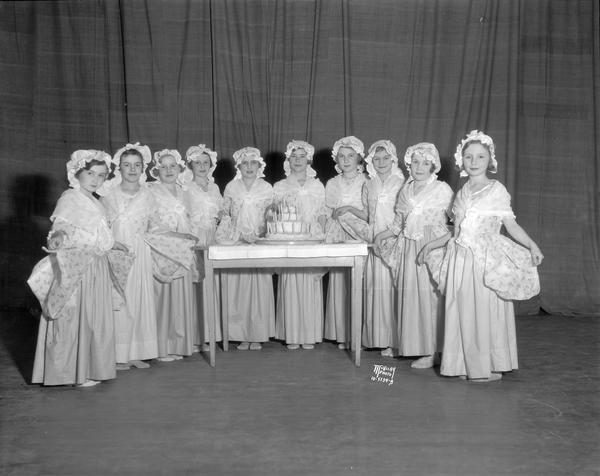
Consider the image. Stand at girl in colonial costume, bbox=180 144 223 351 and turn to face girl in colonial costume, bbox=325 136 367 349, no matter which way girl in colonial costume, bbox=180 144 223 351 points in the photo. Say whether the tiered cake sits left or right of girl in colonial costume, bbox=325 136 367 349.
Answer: right

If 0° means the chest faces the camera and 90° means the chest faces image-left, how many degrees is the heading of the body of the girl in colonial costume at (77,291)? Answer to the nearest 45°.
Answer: approximately 315°

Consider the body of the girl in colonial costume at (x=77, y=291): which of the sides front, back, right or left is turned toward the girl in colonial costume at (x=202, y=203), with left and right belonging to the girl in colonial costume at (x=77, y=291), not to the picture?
left

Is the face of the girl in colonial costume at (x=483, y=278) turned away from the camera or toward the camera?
toward the camera

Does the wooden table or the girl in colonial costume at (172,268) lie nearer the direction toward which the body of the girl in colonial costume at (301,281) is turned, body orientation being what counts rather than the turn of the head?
the wooden table

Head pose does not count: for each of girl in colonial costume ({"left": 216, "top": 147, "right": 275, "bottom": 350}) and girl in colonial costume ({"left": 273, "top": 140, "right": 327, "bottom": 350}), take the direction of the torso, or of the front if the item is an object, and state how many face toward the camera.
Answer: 2

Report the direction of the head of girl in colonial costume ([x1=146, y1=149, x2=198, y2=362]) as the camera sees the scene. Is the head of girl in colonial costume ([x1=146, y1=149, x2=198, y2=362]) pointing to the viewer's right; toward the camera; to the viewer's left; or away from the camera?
toward the camera

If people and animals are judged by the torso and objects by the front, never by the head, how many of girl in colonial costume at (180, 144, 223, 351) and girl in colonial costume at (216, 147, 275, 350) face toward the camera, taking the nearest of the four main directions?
2

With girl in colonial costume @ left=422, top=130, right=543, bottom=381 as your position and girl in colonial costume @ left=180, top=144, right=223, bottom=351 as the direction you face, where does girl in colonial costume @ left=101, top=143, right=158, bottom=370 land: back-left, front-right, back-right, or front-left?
front-left

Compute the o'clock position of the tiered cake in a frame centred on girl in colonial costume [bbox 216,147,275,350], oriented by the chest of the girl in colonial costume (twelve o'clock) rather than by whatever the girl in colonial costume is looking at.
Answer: The tiered cake is roughly at 11 o'clock from the girl in colonial costume.

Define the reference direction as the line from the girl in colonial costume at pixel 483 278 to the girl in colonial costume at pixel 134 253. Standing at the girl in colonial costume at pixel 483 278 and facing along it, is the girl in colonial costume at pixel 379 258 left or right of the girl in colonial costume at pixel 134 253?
right

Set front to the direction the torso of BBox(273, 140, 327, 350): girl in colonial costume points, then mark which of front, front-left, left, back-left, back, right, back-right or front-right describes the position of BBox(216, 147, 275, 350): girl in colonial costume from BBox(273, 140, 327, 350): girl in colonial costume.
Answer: right

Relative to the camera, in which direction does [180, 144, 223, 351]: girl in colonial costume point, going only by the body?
toward the camera

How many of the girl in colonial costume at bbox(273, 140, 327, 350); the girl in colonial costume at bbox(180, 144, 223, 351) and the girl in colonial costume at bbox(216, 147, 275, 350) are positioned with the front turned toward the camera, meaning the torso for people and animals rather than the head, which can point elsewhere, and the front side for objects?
3

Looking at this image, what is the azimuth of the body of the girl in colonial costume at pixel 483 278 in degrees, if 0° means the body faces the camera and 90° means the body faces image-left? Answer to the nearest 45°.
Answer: approximately 45°

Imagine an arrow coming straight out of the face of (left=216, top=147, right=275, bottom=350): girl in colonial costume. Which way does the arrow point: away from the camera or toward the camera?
toward the camera
